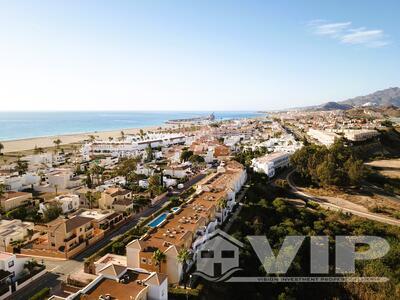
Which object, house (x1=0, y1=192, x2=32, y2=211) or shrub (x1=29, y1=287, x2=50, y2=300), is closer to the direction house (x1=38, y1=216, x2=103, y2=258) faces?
the shrub

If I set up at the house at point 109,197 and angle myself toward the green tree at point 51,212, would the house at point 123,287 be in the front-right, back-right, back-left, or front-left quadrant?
front-left

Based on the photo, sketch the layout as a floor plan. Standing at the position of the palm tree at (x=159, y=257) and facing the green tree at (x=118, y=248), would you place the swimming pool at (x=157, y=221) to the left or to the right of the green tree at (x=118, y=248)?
right

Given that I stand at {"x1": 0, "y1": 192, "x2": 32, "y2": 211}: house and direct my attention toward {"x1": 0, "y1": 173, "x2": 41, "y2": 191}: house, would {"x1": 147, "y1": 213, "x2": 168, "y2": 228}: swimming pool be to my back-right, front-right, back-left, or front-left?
back-right

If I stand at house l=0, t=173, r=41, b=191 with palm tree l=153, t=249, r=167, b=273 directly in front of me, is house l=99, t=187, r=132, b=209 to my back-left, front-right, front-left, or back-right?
front-left

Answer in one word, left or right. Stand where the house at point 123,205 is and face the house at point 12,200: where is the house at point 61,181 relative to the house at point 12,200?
right
